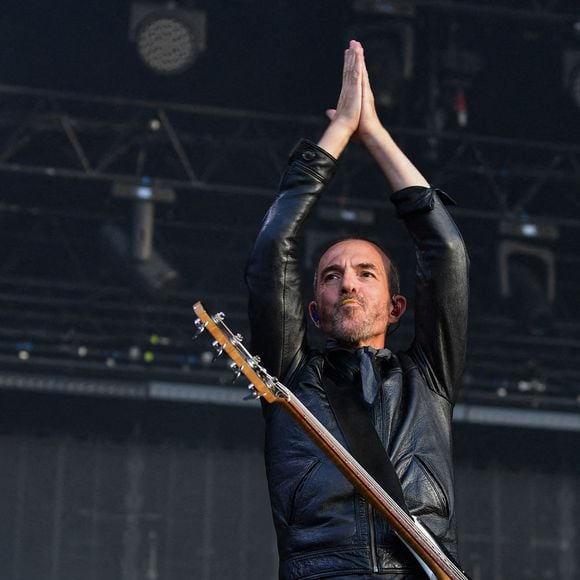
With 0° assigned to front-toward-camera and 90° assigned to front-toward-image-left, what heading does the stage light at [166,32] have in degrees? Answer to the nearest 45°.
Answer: approximately 0°

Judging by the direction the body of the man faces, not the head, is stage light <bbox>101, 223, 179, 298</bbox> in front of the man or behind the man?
behind

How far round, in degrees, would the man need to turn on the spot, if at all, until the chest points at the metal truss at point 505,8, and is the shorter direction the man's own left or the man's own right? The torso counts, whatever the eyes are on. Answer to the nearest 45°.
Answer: approximately 180°

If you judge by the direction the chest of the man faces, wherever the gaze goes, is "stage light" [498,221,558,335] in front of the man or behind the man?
behind

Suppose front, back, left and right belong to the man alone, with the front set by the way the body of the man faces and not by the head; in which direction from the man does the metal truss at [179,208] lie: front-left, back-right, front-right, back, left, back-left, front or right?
back

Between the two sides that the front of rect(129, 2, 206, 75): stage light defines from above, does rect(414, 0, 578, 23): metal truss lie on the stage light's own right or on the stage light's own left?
on the stage light's own left
